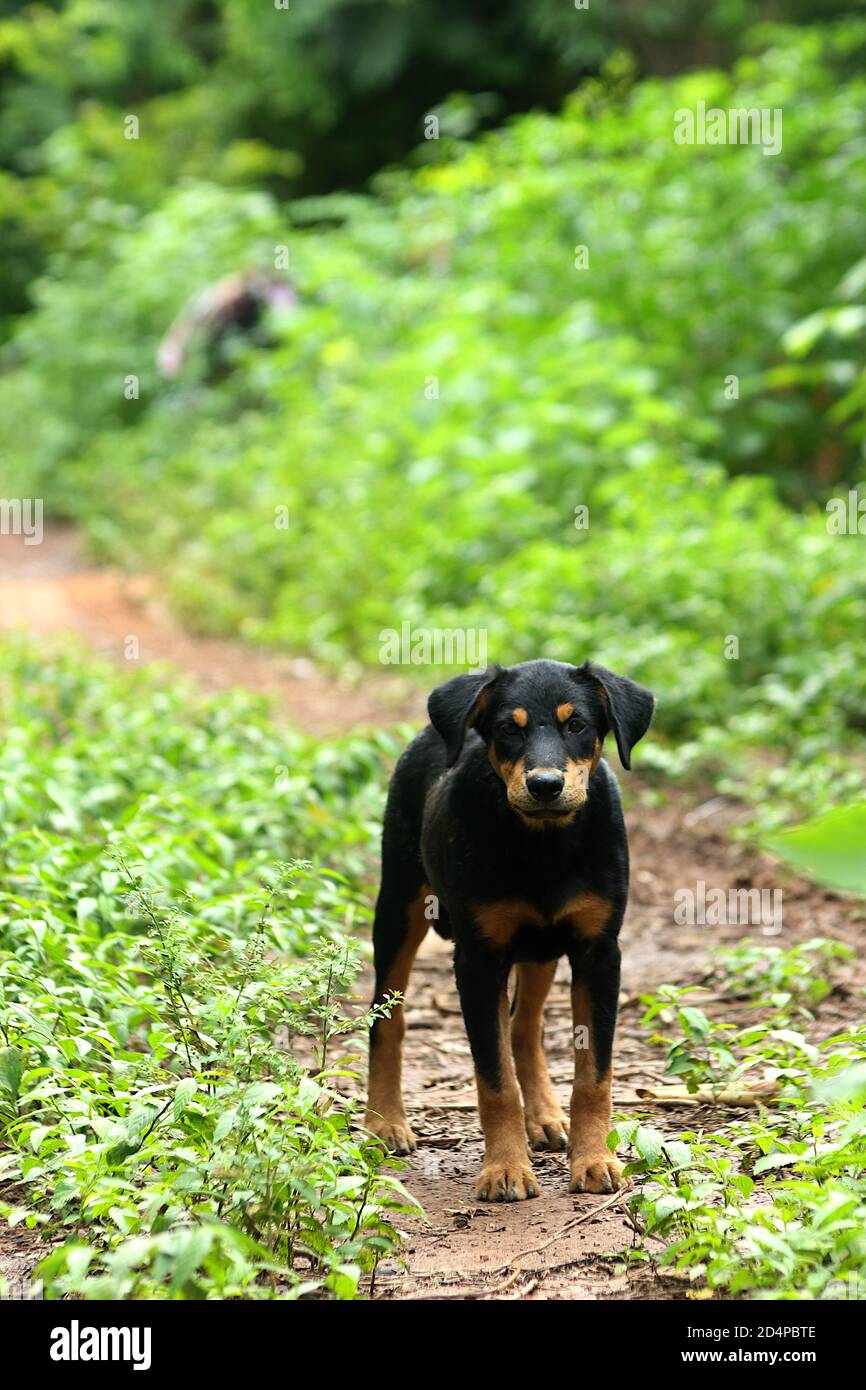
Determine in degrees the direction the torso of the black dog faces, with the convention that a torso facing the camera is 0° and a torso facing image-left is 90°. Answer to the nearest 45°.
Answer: approximately 0°
